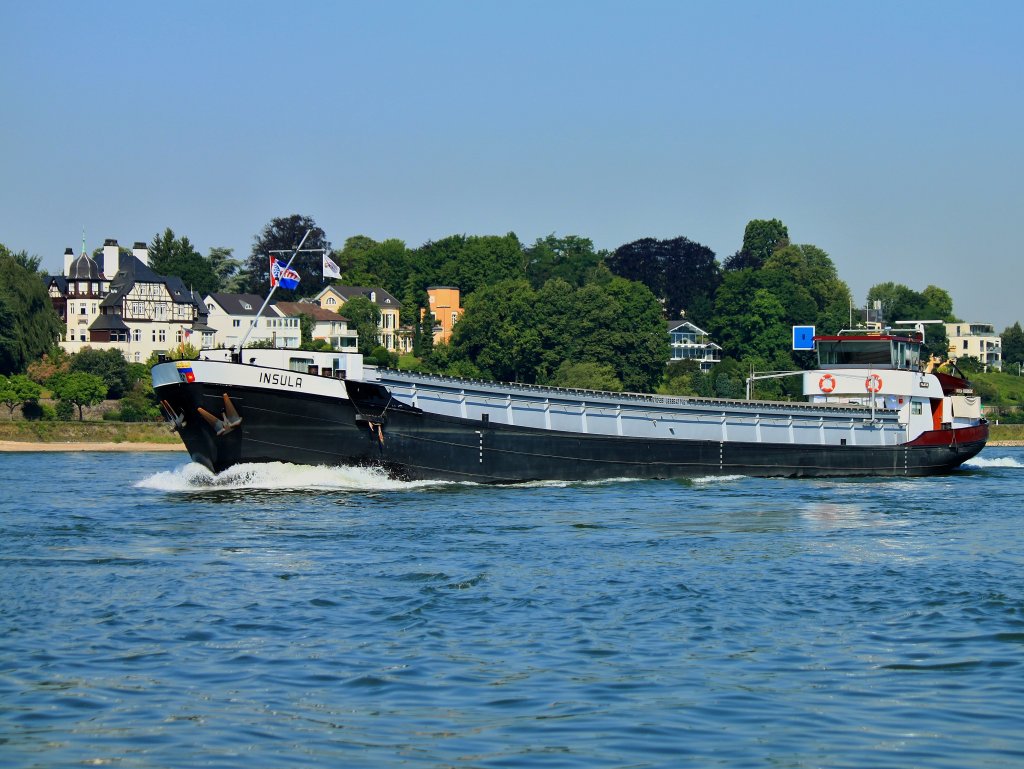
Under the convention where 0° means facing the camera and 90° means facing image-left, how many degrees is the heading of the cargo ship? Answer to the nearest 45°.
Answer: approximately 45°
